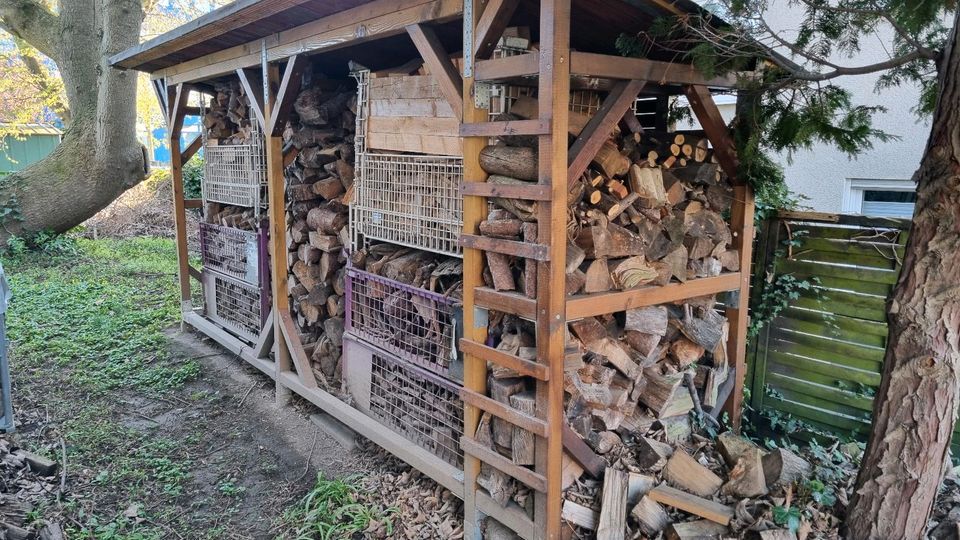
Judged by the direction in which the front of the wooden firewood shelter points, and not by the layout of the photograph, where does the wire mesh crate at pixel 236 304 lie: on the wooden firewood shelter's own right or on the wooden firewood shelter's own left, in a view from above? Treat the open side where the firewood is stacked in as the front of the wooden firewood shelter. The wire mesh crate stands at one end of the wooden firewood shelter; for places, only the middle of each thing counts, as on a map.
on the wooden firewood shelter's own right

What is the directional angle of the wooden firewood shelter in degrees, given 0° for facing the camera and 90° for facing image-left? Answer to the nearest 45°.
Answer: approximately 45°

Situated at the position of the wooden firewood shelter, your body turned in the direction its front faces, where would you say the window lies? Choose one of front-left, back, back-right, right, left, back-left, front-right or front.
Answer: back

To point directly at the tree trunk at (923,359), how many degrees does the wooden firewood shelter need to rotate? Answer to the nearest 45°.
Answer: approximately 90° to its left
